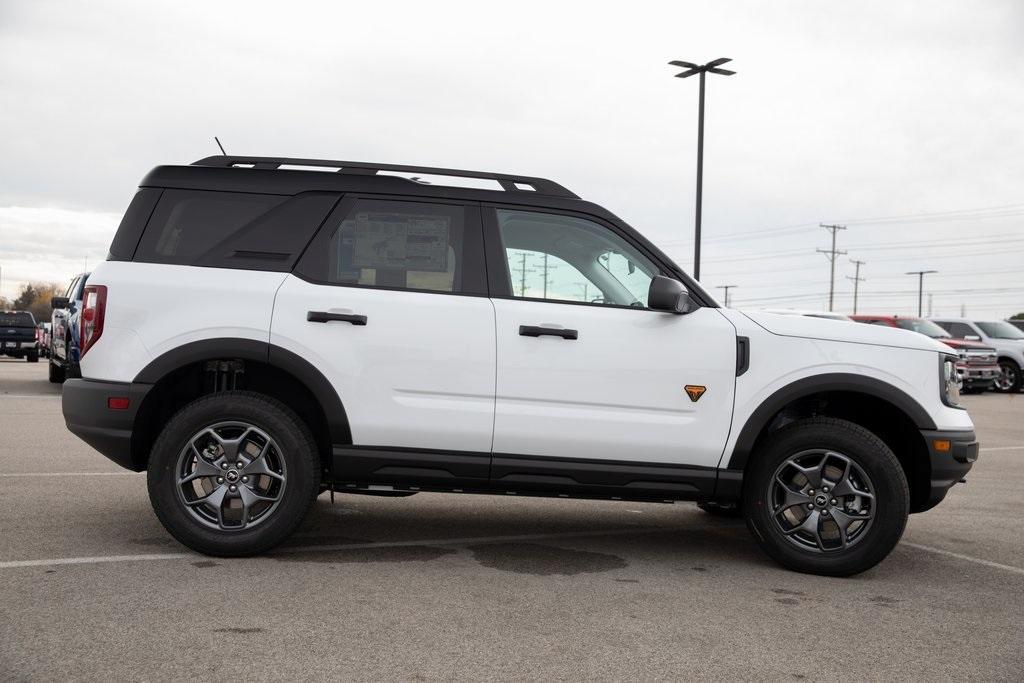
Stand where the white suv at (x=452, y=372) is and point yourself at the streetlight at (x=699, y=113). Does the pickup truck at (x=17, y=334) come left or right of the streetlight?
left

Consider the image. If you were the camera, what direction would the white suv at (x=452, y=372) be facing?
facing to the right of the viewer

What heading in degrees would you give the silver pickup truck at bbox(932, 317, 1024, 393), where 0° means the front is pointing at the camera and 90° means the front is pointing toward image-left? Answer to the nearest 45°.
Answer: approximately 315°

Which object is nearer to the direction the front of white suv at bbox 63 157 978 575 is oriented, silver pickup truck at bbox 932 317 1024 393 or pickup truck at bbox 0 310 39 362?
the silver pickup truck

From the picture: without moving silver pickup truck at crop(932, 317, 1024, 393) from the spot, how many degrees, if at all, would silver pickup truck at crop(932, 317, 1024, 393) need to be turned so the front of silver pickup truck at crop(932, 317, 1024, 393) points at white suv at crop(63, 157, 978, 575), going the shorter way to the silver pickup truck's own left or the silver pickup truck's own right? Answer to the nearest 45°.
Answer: approximately 45° to the silver pickup truck's own right

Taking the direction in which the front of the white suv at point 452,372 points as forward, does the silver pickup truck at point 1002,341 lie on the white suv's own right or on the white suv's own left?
on the white suv's own left

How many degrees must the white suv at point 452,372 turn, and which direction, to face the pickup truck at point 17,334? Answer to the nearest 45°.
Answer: approximately 135° to its left

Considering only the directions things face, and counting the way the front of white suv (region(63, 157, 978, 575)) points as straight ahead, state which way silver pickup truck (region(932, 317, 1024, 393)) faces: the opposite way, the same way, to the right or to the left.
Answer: to the right

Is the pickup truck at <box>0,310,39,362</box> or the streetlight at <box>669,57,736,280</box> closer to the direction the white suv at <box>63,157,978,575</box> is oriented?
the streetlight

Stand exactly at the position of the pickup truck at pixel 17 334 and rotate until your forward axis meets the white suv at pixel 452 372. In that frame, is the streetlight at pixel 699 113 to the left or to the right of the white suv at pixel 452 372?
left

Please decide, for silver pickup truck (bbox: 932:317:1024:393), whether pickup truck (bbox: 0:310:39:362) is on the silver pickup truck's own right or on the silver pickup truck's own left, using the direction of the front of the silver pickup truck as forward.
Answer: on the silver pickup truck's own right
